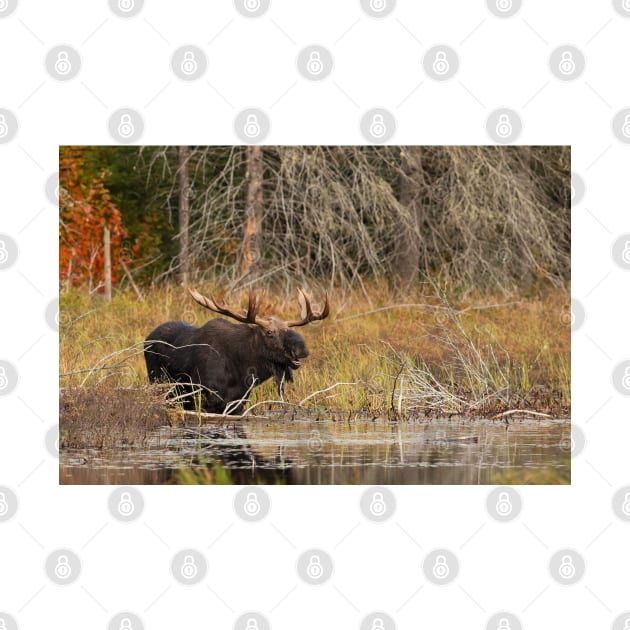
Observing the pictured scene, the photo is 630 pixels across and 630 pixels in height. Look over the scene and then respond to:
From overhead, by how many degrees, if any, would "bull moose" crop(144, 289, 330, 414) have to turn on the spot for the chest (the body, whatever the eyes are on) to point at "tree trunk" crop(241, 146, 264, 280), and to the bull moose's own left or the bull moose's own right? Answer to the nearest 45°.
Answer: approximately 135° to the bull moose's own left

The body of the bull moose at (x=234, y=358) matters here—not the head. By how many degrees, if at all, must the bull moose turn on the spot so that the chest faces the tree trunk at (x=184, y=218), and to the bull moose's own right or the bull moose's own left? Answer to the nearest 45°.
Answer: approximately 135° to the bull moose's own left

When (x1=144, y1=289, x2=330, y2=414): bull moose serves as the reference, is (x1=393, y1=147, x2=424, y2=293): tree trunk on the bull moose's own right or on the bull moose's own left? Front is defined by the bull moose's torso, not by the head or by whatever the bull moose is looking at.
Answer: on the bull moose's own left

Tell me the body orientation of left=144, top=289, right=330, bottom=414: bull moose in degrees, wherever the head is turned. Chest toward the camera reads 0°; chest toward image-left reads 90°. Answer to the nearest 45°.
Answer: approximately 315°
